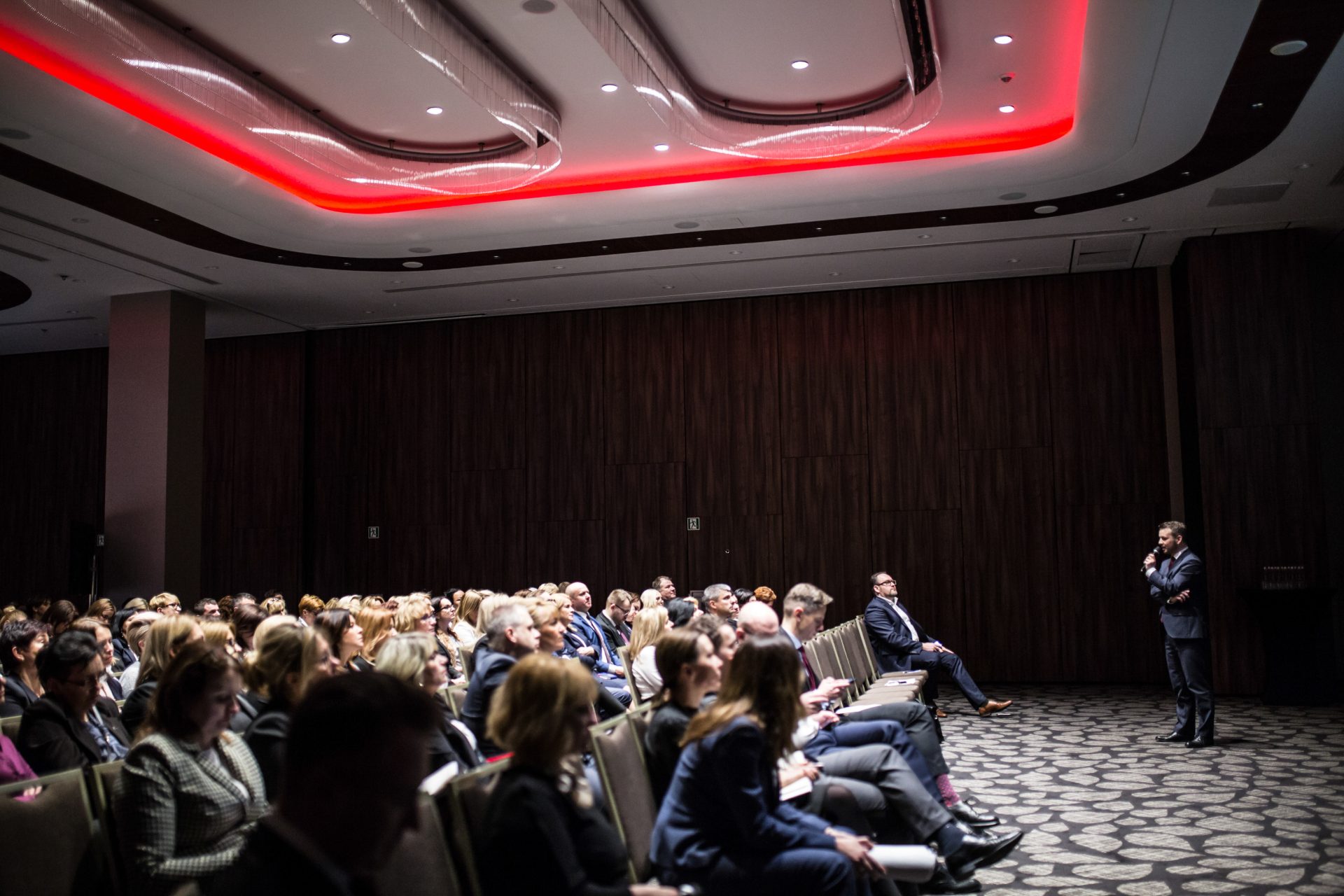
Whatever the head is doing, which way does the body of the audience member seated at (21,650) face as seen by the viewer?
to the viewer's right

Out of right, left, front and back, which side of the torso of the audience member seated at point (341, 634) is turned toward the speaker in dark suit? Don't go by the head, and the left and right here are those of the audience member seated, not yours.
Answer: front

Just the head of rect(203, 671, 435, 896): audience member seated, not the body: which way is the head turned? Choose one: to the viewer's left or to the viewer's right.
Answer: to the viewer's right

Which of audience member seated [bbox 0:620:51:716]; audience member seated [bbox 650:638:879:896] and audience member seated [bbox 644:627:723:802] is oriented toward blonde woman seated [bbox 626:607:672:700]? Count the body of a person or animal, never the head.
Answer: audience member seated [bbox 0:620:51:716]

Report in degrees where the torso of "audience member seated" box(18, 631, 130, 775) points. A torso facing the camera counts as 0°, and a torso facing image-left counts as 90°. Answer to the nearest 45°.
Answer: approximately 315°

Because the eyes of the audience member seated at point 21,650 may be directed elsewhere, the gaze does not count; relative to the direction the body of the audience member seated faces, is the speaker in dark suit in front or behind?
in front

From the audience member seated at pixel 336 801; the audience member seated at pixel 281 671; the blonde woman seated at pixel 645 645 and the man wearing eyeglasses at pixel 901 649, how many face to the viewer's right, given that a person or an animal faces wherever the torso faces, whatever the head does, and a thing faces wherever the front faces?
4

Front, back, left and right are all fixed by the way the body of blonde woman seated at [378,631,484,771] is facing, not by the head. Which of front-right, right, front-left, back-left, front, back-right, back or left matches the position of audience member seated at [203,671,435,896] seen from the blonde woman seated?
right

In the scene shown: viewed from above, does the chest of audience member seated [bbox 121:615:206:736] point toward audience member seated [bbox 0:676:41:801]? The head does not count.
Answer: no

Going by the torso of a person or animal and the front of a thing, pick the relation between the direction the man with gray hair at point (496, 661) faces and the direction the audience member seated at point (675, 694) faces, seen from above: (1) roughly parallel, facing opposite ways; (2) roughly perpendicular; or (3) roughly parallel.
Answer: roughly parallel

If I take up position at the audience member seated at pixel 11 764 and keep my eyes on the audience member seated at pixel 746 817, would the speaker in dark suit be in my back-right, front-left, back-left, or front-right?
front-left

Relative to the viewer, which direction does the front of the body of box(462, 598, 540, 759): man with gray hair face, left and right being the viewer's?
facing to the right of the viewer

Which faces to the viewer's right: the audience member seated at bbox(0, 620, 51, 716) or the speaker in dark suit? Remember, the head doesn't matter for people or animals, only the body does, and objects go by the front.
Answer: the audience member seated

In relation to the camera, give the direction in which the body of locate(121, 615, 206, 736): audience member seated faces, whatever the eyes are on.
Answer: to the viewer's right

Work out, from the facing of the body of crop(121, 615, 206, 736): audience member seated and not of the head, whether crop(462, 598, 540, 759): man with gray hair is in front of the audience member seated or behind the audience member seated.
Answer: in front

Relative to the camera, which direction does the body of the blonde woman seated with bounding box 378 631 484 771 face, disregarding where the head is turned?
to the viewer's right

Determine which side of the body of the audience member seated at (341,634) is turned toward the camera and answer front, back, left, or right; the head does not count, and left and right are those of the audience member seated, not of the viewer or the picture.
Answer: right

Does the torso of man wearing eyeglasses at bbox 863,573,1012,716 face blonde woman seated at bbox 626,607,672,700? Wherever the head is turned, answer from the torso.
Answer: no

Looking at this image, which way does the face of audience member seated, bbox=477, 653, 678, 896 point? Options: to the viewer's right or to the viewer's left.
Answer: to the viewer's right

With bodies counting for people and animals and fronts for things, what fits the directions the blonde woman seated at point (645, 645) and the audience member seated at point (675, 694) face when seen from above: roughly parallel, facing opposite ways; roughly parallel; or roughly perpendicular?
roughly parallel

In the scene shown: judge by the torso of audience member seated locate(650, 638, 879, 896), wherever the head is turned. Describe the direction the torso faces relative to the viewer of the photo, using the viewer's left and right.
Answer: facing to the right of the viewer

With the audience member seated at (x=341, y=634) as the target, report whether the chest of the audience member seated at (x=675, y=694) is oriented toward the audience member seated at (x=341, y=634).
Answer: no

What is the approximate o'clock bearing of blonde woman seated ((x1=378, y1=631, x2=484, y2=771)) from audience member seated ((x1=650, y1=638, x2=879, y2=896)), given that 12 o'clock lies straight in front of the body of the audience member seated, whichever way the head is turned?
The blonde woman seated is roughly at 7 o'clock from the audience member seated.
